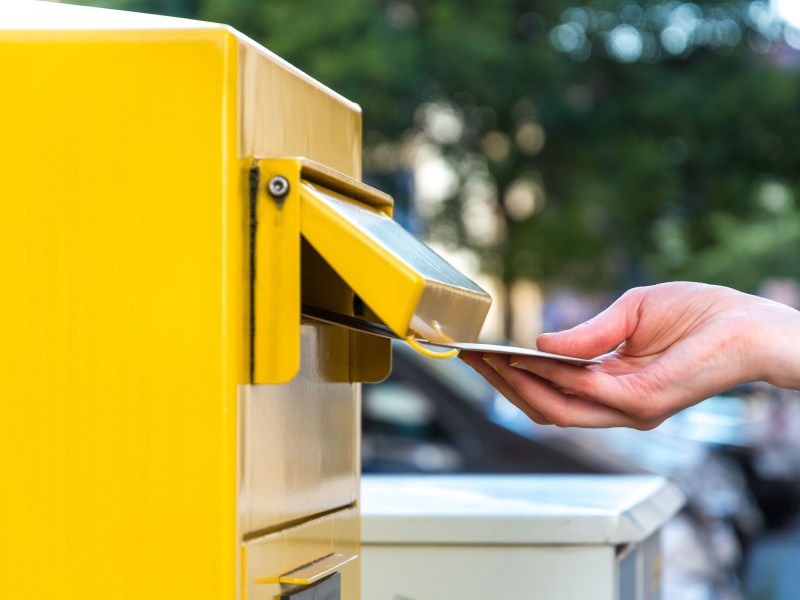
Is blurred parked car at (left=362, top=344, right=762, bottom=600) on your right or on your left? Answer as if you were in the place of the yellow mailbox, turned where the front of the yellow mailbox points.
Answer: on your left

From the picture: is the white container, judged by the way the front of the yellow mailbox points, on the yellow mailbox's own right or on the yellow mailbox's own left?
on the yellow mailbox's own left

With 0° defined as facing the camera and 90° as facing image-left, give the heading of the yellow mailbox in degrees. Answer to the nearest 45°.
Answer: approximately 270°

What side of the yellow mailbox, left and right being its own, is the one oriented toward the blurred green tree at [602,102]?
left
